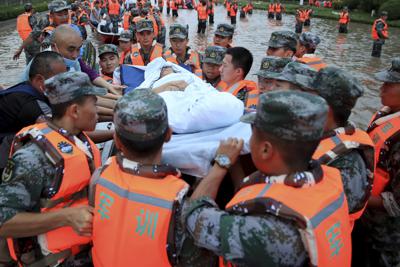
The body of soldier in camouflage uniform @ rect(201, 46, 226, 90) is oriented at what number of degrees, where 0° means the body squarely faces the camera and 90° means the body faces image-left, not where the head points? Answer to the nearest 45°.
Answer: approximately 45°

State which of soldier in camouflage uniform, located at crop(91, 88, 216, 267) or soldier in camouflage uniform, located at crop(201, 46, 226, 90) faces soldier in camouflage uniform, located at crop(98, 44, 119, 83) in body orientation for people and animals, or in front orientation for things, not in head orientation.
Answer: soldier in camouflage uniform, located at crop(91, 88, 216, 267)

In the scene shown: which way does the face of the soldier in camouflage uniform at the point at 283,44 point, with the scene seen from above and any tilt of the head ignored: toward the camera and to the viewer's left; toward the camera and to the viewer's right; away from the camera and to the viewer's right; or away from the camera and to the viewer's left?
toward the camera and to the viewer's left

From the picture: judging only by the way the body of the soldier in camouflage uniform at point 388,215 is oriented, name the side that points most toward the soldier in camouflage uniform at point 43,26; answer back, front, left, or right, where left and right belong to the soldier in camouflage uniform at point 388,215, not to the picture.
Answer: front

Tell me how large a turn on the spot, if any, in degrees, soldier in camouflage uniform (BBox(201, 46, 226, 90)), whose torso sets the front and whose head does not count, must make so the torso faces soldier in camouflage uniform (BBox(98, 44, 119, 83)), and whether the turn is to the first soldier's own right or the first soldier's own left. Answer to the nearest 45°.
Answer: approximately 90° to the first soldier's own right

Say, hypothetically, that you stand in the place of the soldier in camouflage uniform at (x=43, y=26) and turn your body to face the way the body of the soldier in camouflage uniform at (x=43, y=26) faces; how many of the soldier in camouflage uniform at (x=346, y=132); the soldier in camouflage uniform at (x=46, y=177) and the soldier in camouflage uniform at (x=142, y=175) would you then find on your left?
0

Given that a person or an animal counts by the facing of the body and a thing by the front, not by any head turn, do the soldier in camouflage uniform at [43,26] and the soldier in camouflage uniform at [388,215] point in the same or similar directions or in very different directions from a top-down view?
very different directions

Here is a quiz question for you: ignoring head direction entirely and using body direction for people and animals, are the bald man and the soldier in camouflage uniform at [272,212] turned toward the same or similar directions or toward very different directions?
very different directions

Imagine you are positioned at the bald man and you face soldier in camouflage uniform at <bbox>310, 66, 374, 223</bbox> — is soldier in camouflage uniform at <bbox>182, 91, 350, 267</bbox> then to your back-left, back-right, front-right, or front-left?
front-right

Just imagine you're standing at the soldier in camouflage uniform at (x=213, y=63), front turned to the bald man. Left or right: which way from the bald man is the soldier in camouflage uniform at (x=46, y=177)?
left

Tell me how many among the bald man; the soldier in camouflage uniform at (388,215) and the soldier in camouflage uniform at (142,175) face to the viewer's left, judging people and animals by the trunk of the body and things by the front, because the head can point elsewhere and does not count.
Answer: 1

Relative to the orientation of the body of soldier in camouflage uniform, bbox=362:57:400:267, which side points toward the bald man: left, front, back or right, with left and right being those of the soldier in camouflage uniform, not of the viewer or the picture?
front

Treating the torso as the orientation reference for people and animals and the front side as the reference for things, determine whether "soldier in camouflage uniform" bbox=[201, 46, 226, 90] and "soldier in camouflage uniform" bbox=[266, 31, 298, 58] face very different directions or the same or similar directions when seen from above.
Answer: same or similar directions

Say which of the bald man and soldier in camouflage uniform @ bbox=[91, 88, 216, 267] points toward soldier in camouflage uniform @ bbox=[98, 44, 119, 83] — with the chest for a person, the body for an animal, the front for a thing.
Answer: soldier in camouflage uniform @ bbox=[91, 88, 216, 267]

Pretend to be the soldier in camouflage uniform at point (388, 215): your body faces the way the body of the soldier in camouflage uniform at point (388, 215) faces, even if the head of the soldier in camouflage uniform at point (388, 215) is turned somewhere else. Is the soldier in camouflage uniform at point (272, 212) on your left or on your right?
on your left

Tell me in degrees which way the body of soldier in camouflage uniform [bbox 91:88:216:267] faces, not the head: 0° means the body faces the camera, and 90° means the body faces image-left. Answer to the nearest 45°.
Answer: approximately 180°

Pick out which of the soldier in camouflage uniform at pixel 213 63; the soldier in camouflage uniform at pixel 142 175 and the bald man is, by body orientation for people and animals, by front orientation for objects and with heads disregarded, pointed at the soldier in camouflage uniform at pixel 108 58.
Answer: the soldier in camouflage uniform at pixel 142 175

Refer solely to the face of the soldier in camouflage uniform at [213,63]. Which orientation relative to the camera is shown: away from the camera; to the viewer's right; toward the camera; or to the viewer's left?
toward the camera
